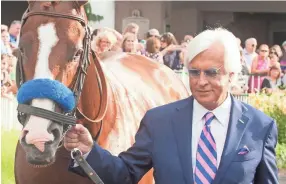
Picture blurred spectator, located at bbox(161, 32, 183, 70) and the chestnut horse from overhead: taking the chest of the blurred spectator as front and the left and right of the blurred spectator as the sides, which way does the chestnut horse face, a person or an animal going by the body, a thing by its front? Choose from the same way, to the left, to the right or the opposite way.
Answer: the same way

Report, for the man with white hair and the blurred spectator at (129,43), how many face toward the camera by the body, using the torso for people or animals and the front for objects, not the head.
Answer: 2

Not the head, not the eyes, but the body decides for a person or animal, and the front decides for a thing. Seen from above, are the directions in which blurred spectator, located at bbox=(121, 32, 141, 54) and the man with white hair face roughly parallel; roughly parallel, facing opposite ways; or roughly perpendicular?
roughly parallel

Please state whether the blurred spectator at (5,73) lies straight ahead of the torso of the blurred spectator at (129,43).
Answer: no

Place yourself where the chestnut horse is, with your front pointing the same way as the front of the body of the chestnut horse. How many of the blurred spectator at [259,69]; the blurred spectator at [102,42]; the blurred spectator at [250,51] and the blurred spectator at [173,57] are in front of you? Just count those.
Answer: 0

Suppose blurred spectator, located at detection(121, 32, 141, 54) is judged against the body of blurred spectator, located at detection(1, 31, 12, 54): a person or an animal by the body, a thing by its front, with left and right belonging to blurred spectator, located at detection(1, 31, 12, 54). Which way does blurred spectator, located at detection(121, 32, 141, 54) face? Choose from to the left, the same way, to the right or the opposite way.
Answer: the same way

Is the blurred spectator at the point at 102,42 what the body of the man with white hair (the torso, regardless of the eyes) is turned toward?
no

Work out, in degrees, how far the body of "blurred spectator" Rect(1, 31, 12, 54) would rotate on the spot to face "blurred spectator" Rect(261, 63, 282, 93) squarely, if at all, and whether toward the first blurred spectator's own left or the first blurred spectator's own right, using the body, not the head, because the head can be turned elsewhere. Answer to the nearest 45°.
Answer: approximately 90° to the first blurred spectator's own left

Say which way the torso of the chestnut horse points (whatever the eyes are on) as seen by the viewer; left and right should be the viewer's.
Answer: facing the viewer and to the left of the viewer

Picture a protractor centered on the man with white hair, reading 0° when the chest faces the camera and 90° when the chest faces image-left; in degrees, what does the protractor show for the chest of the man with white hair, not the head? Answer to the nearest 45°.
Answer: approximately 0°

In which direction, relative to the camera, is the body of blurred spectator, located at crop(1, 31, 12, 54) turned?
toward the camera

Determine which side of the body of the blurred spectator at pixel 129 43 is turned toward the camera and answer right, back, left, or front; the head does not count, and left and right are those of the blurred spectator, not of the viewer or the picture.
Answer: front

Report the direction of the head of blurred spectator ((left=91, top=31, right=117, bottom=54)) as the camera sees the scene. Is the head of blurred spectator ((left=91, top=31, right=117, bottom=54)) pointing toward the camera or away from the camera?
toward the camera
